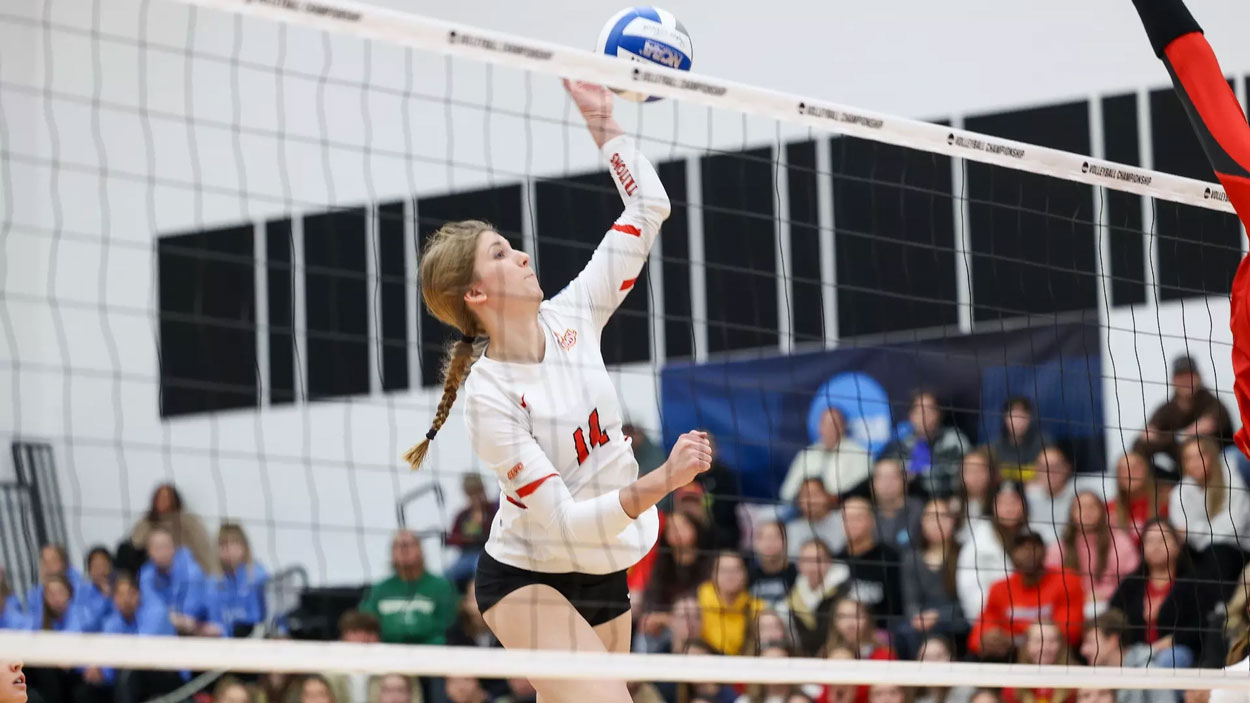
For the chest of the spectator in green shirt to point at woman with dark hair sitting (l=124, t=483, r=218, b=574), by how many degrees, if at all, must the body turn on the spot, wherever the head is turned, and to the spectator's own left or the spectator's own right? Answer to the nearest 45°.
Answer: approximately 135° to the spectator's own right

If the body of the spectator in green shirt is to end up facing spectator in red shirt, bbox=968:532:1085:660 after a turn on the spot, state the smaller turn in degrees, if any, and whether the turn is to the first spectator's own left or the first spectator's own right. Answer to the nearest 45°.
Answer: approximately 45° to the first spectator's own left

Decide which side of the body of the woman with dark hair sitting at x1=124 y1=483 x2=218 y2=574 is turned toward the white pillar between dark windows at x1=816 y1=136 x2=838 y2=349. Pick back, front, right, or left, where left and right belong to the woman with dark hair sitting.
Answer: left

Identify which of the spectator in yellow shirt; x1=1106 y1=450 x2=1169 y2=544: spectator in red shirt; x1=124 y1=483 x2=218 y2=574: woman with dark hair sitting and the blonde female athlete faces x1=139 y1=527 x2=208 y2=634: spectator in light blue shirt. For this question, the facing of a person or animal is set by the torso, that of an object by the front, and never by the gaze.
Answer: the woman with dark hair sitting

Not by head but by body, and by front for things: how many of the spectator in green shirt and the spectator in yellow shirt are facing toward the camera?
2

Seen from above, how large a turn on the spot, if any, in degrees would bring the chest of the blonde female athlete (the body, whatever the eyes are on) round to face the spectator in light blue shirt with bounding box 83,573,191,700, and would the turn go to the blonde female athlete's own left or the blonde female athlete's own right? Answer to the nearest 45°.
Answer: approximately 180°

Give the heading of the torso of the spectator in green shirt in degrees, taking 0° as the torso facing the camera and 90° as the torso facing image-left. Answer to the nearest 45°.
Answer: approximately 0°
